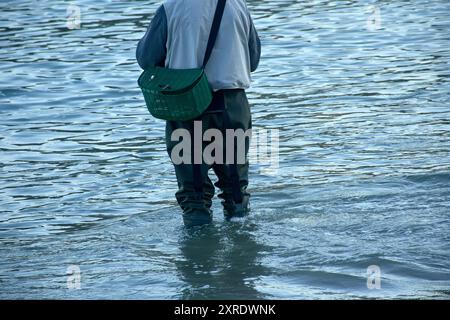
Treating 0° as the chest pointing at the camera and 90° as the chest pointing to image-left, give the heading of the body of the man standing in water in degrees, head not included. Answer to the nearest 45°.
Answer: approximately 180°
